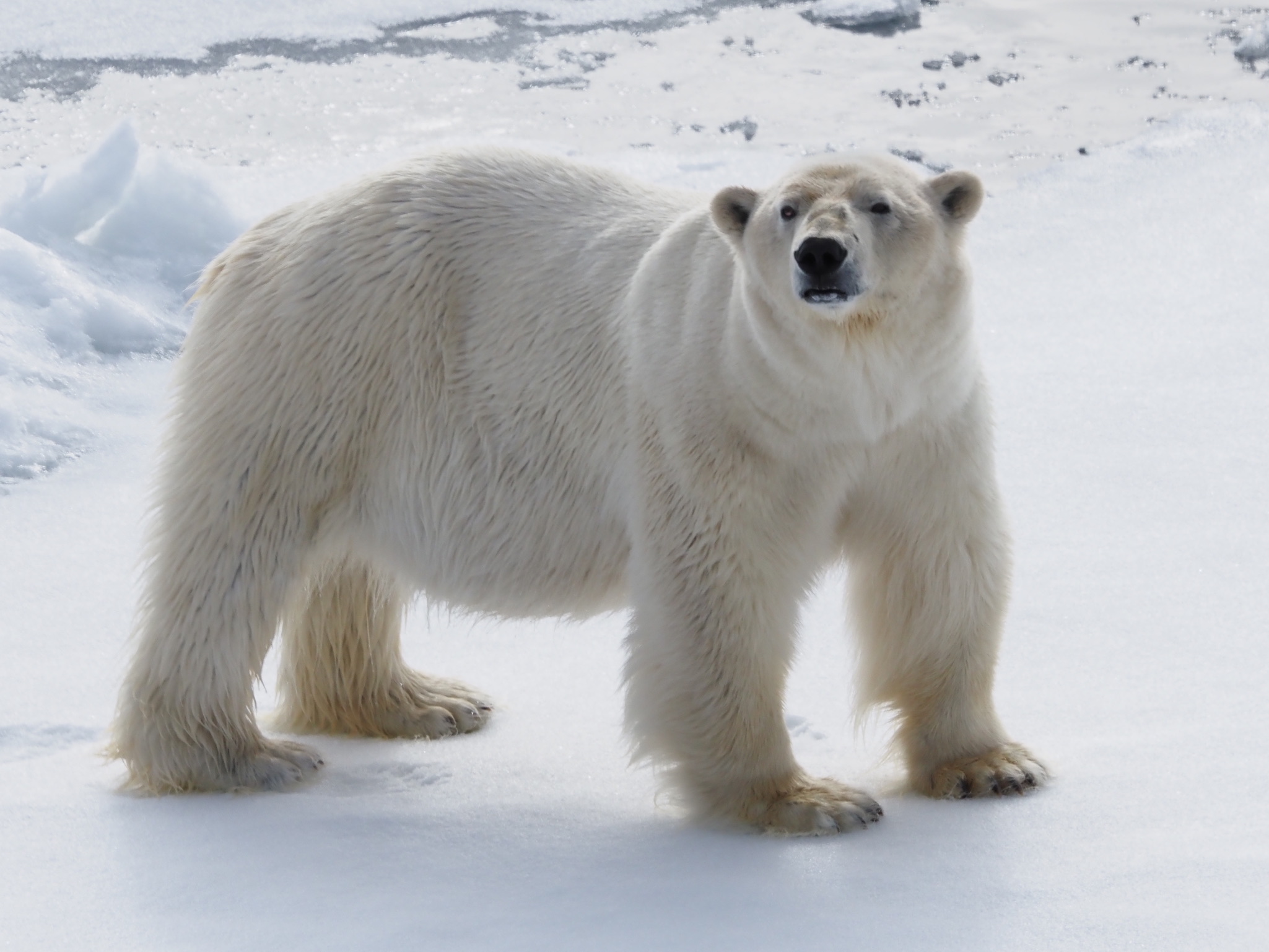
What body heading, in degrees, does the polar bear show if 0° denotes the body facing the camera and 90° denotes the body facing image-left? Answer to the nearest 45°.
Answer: approximately 315°

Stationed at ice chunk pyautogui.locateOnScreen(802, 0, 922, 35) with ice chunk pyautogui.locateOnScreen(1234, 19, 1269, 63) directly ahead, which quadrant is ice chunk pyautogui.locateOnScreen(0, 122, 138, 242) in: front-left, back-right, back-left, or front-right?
back-right

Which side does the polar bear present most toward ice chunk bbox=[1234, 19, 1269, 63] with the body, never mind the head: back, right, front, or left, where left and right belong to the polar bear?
left

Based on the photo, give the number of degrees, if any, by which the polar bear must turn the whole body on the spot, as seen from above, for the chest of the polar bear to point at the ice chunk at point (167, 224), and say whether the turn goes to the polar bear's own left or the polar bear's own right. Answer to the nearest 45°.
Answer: approximately 180°

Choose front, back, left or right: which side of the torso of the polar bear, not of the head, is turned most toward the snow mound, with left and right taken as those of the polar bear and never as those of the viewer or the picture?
back

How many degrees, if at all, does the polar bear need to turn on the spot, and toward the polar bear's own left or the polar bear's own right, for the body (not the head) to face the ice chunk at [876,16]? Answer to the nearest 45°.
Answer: approximately 135° to the polar bear's own left
